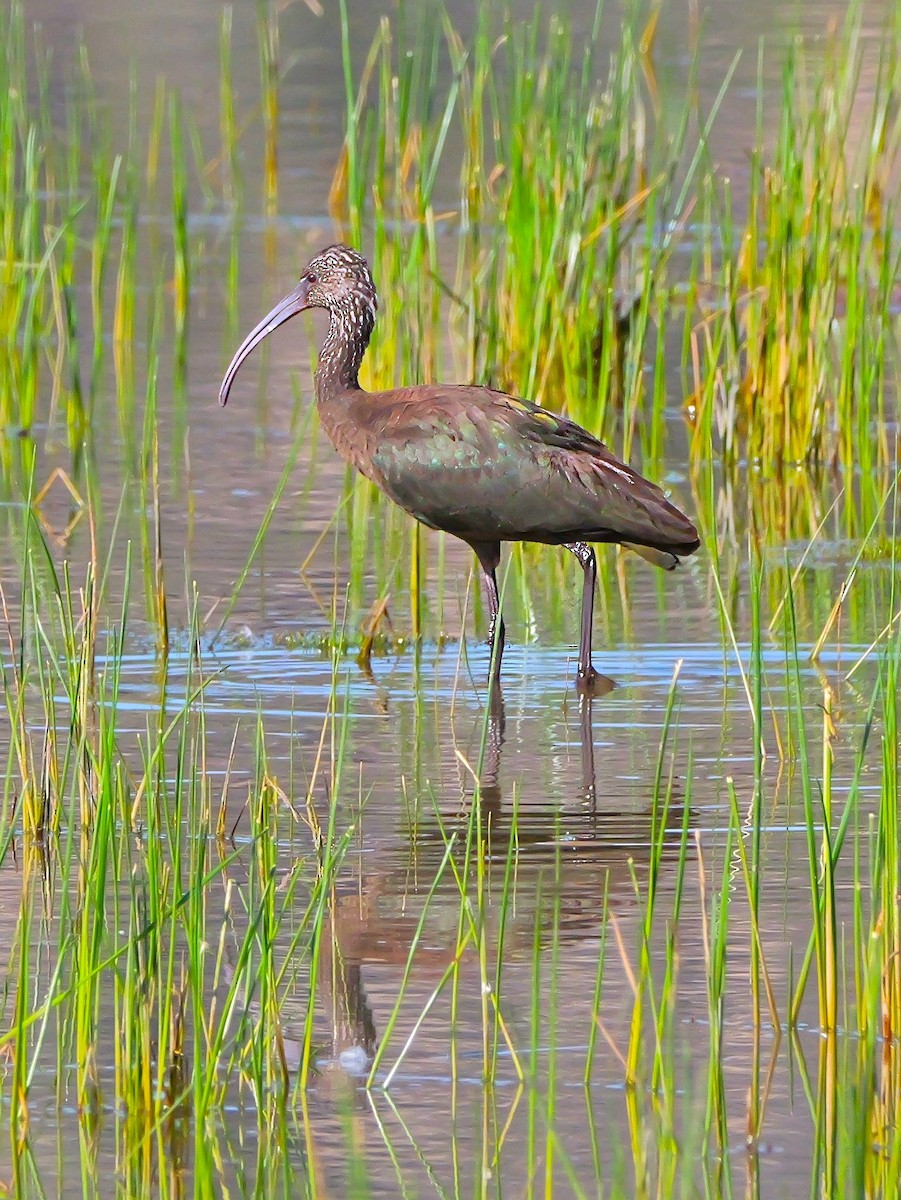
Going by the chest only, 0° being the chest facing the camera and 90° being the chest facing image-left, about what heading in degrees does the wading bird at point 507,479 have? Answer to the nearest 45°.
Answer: approximately 90°
